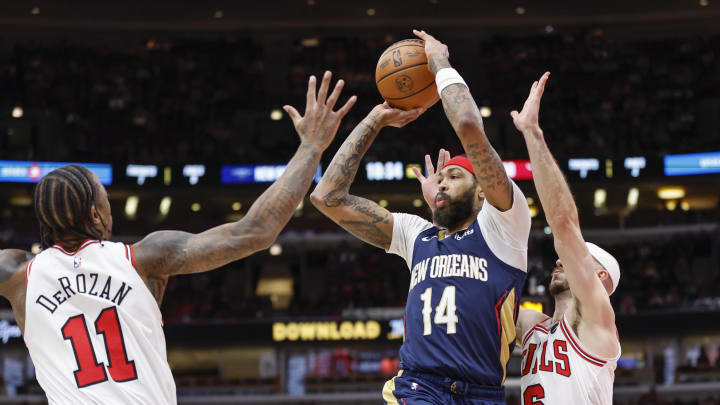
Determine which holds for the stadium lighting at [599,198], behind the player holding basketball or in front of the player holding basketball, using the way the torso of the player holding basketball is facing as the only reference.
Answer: behind

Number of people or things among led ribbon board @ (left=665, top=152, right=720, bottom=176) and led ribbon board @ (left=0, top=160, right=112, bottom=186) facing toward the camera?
2

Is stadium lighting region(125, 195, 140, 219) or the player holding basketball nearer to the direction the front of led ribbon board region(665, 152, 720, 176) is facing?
the player holding basketball

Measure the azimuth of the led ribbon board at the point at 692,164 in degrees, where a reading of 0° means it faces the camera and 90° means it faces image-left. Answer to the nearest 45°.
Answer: approximately 0°

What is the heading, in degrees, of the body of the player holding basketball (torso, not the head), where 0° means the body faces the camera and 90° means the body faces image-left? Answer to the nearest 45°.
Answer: approximately 45°

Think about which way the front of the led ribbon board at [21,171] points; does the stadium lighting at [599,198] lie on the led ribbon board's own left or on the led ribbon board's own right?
on the led ribbon board's own left

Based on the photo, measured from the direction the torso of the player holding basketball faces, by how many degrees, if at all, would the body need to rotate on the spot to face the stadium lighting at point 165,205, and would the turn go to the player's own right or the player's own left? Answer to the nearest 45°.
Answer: approximately 135° to the player's own right

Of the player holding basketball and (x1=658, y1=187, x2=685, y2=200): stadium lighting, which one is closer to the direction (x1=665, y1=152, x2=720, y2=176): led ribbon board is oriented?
the player holding basketball
